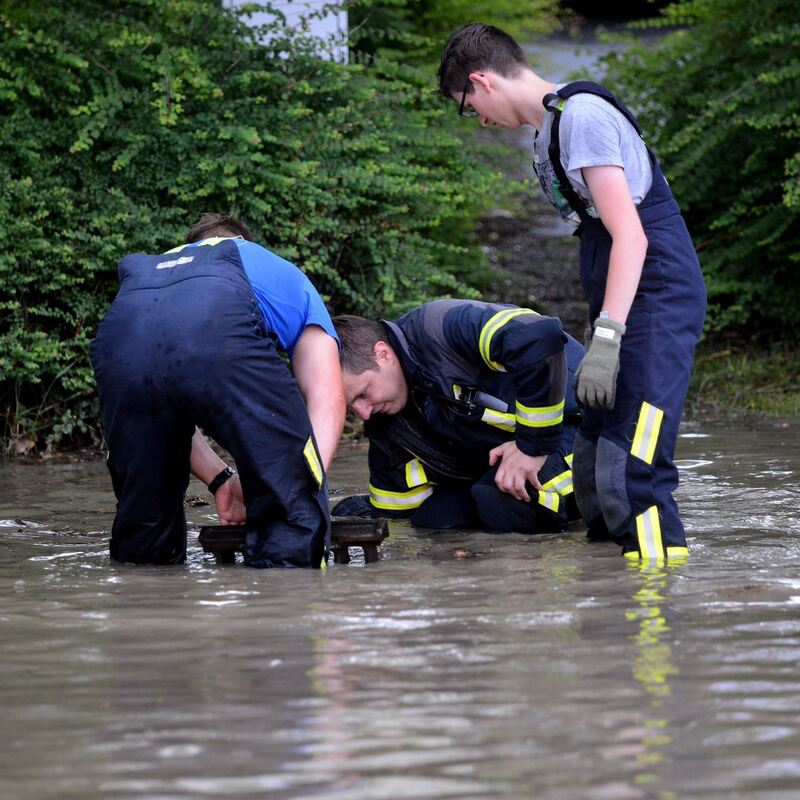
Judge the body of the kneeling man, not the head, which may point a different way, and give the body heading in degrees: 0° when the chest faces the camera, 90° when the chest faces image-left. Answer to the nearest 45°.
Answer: approximately 45°

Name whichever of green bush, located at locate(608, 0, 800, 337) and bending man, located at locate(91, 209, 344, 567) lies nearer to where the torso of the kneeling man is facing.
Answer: the bending man

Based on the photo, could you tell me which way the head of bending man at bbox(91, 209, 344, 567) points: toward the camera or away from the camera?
away from the camera

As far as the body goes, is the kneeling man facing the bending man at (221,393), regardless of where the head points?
yes

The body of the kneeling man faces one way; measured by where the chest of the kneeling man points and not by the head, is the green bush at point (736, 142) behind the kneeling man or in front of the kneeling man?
behind
